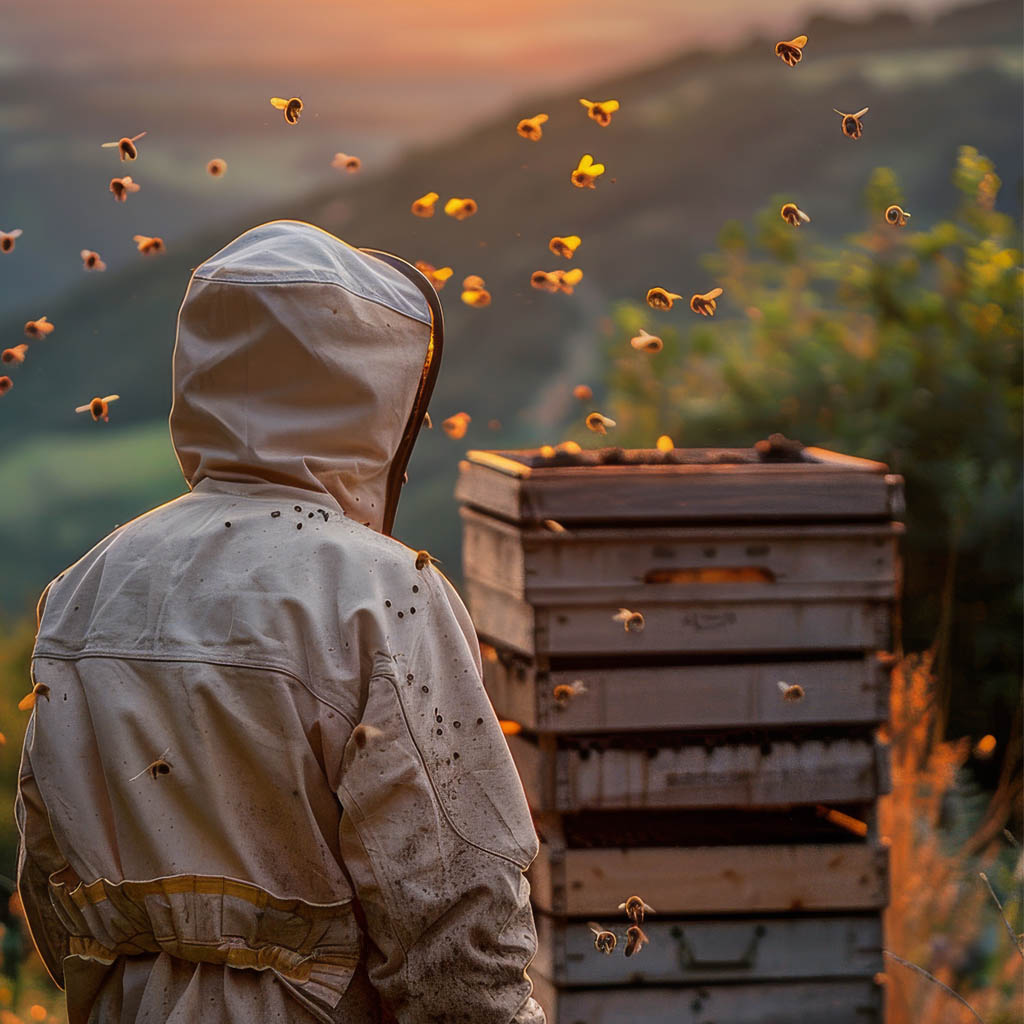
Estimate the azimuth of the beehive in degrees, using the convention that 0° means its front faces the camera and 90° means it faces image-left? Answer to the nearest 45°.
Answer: approximately 0°

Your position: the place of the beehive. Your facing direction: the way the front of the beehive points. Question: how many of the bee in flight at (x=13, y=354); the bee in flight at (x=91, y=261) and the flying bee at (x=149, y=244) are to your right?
3

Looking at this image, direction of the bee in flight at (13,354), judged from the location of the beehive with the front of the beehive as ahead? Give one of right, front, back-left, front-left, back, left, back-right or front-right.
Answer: right

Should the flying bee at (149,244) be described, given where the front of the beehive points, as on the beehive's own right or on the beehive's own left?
on the beehive's own right

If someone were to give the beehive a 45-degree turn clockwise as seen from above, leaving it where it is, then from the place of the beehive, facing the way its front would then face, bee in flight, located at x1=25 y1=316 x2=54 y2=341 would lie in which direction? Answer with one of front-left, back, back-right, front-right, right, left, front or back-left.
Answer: front-right
